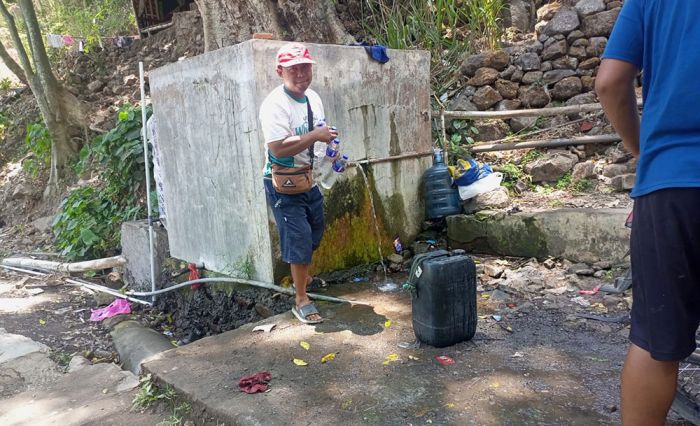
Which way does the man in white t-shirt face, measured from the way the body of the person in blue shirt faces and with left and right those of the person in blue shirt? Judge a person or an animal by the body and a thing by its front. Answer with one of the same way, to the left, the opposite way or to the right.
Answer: to the right

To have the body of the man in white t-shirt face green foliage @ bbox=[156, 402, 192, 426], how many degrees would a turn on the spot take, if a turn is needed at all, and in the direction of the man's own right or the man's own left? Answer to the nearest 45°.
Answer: approximately 90° to the man's own right

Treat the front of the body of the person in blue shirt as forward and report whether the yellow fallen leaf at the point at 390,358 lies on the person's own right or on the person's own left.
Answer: on the person's own left

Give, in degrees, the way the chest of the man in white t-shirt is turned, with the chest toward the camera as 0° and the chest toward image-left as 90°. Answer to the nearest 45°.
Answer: approximately 315°

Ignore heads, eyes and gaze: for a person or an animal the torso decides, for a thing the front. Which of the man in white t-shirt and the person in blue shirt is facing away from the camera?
the person in blue shirt

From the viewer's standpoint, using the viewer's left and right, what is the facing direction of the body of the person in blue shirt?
facing away from the viewer

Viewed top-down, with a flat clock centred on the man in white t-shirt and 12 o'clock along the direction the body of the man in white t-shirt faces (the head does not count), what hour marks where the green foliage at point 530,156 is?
The green foliage is roughly at 9 o'clock from the man in white t-shirt.

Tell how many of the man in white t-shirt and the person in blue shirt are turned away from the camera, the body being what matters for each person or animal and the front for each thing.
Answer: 1

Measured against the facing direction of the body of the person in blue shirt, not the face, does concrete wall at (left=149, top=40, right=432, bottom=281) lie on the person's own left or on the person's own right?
on the person's own left

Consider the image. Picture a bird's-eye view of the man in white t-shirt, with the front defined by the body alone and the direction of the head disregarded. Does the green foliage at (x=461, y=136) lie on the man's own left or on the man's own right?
on the man's own left
